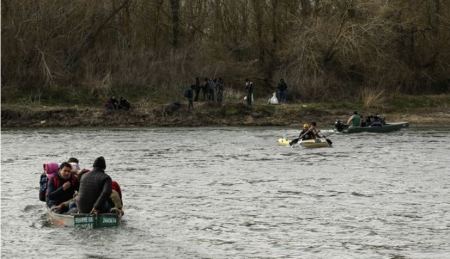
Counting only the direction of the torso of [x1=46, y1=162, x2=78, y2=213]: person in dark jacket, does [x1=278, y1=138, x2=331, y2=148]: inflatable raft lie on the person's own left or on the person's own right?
on the person's own left

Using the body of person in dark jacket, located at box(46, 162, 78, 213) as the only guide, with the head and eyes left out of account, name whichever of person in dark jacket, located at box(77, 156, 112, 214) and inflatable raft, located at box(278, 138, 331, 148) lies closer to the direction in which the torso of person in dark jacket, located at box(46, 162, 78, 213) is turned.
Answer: the person in dark jacket

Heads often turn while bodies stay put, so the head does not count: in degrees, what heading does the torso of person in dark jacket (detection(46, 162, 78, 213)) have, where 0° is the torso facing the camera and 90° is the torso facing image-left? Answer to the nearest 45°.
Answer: approximately 315°
